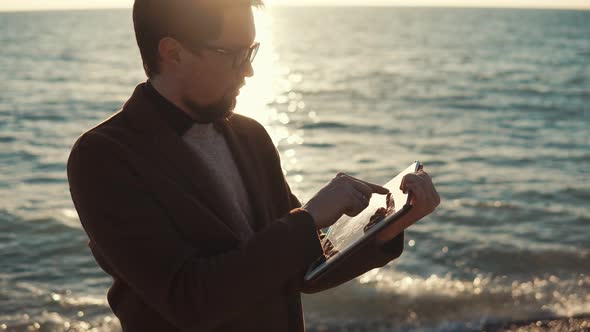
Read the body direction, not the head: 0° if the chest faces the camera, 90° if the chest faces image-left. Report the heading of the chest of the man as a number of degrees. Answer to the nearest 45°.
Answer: approximately 315°
